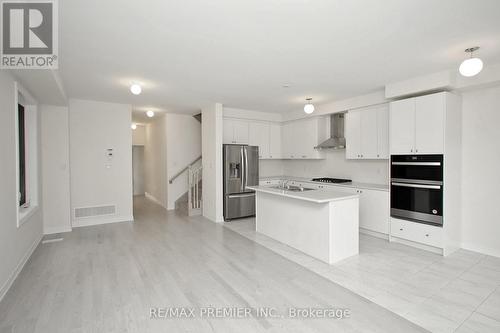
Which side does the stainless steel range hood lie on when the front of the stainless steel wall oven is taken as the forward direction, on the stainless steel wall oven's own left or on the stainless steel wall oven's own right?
on the stainless steel wall oven's own right

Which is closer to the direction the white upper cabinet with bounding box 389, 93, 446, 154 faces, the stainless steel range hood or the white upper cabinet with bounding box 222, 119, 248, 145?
the white upper cabinet

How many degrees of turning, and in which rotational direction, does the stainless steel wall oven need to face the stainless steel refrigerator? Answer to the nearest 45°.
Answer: approximately 45° to its right

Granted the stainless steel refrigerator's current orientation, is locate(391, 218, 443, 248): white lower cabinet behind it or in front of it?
in front

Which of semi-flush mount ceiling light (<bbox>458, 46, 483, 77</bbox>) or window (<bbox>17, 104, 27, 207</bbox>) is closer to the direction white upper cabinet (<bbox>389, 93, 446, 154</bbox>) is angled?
the window

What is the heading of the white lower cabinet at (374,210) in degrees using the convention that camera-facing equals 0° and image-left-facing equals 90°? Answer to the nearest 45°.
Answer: approximately 45°

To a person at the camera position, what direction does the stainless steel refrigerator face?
facing the viewer and to the right of the viewer

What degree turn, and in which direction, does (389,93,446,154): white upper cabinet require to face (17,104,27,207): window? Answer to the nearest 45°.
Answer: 0° — it already faces it

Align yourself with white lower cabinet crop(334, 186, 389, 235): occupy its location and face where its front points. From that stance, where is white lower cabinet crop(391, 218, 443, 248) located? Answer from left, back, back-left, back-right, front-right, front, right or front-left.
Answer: left

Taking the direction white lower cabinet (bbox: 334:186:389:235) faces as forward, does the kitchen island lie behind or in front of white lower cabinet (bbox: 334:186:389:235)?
in front

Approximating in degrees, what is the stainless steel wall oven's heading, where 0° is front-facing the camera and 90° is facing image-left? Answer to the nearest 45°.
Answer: approximately 45°

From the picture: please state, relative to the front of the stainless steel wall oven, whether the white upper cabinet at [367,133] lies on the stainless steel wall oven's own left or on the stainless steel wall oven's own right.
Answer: on the stainless steel wall oven's own right

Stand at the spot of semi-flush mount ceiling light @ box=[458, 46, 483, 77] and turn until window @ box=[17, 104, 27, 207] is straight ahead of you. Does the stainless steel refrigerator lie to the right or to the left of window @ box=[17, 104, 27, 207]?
right
